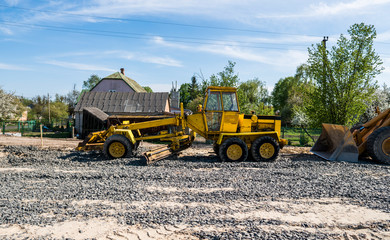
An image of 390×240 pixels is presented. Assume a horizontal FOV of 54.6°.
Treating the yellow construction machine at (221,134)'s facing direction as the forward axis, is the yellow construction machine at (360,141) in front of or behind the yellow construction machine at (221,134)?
behind

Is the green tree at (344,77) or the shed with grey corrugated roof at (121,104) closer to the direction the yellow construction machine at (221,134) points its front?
the shed with grey corrugated roof

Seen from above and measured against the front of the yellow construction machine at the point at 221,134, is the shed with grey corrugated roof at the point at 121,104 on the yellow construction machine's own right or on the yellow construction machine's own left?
on the yellow construction machine's own right

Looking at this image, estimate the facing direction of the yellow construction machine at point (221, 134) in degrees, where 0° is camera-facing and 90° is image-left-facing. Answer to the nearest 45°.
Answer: approximately 90°

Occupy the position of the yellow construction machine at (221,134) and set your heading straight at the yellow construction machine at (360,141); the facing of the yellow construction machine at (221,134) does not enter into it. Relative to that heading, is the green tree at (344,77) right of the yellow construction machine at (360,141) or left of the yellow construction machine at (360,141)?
left

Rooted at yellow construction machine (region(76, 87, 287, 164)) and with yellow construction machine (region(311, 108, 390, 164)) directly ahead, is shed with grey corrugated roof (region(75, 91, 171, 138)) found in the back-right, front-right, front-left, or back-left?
back-left

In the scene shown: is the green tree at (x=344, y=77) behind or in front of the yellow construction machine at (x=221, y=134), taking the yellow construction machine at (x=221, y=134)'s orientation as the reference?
behind
